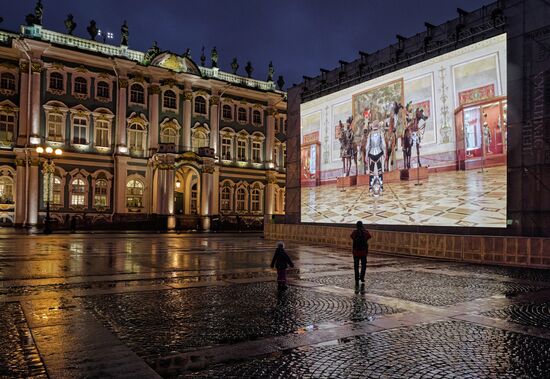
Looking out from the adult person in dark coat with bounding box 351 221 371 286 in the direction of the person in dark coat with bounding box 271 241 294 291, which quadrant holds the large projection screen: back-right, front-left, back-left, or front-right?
back-right

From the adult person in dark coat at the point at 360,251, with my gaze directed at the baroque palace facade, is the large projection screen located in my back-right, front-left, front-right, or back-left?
front-right

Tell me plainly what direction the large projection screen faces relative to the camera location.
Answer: facing the viewer and to the left of the viewer

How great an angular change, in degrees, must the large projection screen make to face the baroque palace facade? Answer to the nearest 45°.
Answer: approximately 90° to its right

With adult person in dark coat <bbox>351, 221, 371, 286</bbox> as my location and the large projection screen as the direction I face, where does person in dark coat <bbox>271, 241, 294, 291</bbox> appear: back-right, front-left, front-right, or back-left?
back-left

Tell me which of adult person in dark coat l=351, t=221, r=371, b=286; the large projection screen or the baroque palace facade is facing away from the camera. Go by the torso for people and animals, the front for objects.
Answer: the adult person in dark coat

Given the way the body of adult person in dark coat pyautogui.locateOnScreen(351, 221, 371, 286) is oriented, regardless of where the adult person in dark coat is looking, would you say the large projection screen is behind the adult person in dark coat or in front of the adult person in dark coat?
in front

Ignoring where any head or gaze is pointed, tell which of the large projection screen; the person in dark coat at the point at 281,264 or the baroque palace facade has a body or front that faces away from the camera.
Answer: the person in dark coat

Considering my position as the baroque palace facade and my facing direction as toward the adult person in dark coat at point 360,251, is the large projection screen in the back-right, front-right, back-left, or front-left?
front-left

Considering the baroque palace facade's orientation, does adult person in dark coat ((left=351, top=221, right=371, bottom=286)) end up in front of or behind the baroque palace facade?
in front

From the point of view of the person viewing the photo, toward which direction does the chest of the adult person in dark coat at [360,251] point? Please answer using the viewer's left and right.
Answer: facing away from the viewer

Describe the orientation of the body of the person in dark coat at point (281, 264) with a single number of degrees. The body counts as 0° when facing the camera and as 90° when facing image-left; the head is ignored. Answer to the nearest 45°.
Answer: approximately 180°

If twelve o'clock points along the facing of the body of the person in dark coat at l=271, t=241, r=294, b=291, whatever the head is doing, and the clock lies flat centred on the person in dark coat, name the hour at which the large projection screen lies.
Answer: The large projection screen is roughly at 1 o'clock from the person in dark coat.

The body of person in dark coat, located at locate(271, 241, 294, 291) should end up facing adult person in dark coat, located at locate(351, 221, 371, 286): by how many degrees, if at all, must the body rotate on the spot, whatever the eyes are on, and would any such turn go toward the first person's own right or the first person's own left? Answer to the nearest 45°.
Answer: approximately 45° to the first person's own right

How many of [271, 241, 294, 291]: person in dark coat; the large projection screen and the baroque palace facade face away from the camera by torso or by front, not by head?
1

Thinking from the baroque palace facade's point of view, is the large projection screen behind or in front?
in front

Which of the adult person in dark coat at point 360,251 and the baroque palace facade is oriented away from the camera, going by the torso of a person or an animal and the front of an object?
the adult person in dark coat

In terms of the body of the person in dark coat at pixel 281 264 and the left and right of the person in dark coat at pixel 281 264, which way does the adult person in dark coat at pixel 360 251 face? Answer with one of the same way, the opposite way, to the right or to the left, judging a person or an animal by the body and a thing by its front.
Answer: the same way

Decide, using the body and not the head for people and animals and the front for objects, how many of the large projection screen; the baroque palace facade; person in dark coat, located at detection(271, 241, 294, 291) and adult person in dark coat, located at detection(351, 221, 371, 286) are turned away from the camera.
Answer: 2

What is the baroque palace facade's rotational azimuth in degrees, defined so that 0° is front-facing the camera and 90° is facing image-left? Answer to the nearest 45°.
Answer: approximately 315°
